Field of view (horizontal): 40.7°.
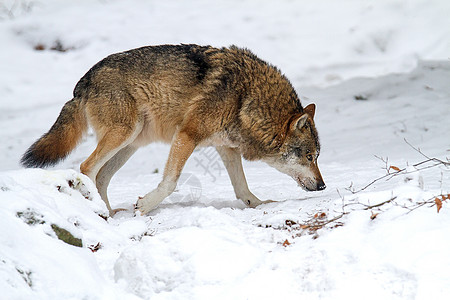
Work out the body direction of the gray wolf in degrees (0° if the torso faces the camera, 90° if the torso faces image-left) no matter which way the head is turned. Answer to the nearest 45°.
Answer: approximately 270°
